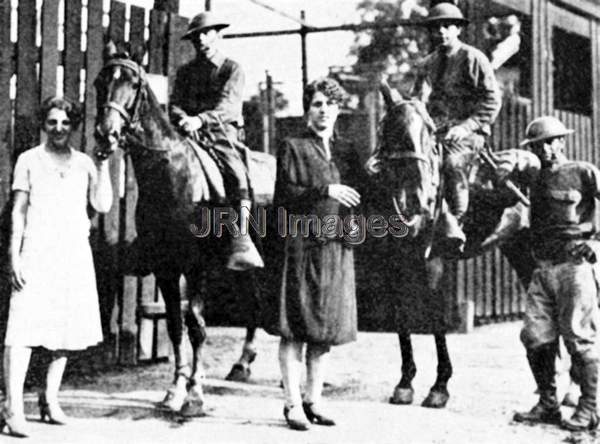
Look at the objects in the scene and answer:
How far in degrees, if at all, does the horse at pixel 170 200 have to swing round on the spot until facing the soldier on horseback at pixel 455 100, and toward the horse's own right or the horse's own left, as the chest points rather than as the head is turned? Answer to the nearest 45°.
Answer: approximately 135° to the horse's own left

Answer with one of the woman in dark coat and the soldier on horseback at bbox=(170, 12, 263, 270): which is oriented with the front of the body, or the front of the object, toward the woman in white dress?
the soldier on horseback

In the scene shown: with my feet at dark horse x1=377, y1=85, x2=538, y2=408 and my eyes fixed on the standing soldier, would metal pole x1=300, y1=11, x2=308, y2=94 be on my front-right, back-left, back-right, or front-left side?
back-left

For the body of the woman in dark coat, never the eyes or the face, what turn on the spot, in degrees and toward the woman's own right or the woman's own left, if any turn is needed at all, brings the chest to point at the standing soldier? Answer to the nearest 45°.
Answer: approximately 45° to the woman's own left

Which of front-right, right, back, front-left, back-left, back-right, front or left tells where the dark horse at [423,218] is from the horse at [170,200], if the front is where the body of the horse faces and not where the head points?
back-left

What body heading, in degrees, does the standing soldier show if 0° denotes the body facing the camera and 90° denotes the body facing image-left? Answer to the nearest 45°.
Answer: approximately 45°

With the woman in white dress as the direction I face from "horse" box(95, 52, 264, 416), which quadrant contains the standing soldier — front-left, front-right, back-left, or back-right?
back-left

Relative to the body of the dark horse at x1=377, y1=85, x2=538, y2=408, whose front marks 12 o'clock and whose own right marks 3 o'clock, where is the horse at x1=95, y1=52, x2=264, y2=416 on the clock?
The horse is roughly at 1 o'clock from the dark horse.

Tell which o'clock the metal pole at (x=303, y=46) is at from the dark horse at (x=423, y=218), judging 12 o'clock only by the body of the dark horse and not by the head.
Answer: The metal pole is roughly at 4 o'clock from the dark horse.

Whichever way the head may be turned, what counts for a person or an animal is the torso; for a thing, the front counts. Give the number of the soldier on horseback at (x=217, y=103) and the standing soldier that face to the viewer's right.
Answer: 0
